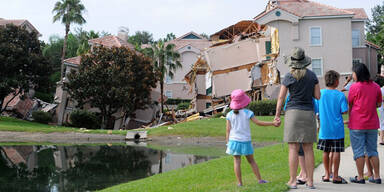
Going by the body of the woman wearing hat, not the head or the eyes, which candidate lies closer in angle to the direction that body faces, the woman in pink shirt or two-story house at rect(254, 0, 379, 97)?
the two-story house

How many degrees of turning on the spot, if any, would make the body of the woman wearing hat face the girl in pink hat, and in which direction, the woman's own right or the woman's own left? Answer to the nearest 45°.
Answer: approximately 90° to the woman's own left

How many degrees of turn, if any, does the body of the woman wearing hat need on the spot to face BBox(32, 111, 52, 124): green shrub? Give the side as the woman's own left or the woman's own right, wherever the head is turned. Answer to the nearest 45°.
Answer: approximately 45° to the woman's own left

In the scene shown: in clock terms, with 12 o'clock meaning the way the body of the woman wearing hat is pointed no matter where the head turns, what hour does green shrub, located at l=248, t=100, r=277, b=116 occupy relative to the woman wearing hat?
The green shrub is roughly at 12 o'clock from the woman wearing hat.

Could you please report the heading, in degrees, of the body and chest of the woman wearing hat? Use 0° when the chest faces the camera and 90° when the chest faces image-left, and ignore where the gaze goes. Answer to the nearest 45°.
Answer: approximately 180°

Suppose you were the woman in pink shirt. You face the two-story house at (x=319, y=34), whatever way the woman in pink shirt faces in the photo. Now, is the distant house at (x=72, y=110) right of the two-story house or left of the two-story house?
left

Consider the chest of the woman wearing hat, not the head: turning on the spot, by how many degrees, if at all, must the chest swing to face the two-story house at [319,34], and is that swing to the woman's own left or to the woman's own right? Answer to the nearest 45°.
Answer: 0° — they already face it

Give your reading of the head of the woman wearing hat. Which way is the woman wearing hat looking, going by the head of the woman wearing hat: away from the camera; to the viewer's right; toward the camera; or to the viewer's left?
away from the camera
